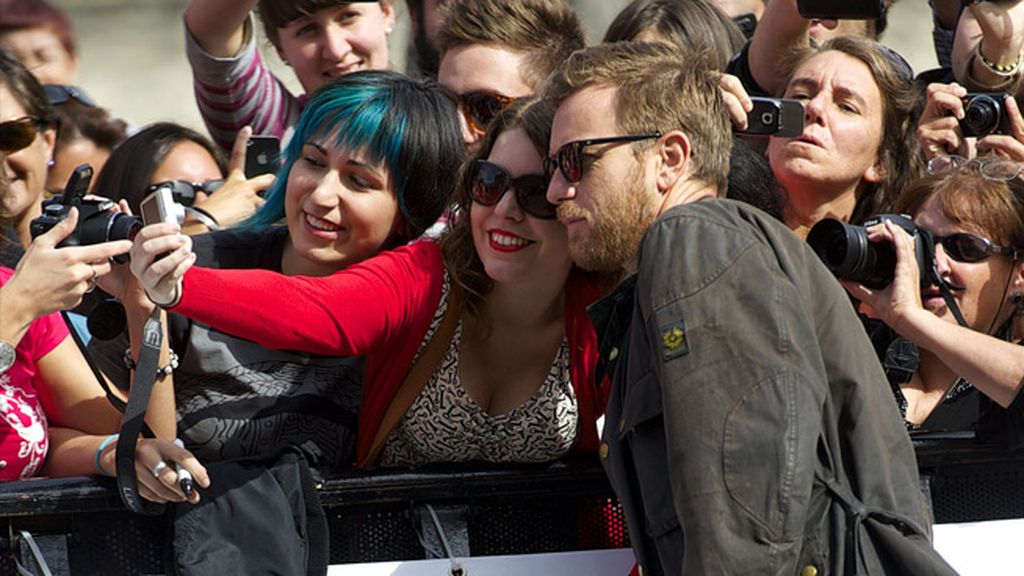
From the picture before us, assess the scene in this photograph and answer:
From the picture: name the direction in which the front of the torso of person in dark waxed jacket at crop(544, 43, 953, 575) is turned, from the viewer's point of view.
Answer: to the viewer's left

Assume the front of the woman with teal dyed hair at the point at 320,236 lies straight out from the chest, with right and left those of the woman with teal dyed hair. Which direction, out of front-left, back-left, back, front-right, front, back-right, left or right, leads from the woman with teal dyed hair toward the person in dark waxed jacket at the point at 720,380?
left

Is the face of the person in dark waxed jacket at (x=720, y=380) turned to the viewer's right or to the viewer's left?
to the viewer's left

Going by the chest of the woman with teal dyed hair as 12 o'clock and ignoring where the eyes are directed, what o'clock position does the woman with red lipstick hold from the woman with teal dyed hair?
The woman with red lipstick is roughly at 9 o'clock from the woman with teal dyed hair.

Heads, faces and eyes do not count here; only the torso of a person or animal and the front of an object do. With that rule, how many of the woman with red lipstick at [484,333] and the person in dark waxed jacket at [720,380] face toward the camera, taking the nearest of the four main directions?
1

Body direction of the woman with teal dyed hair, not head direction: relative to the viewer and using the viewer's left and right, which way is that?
facing the viewer and to the left of the viewer

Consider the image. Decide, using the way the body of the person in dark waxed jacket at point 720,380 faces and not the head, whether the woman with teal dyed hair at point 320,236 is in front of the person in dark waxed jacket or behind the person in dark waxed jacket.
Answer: in front

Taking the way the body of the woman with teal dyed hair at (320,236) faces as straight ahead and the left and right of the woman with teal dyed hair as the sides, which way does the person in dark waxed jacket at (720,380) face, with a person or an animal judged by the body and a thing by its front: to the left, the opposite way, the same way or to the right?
to the right

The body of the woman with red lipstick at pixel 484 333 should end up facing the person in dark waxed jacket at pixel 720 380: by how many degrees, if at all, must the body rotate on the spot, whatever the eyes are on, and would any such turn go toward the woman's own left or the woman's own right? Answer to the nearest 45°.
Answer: approximately 45° to the woman's own left
